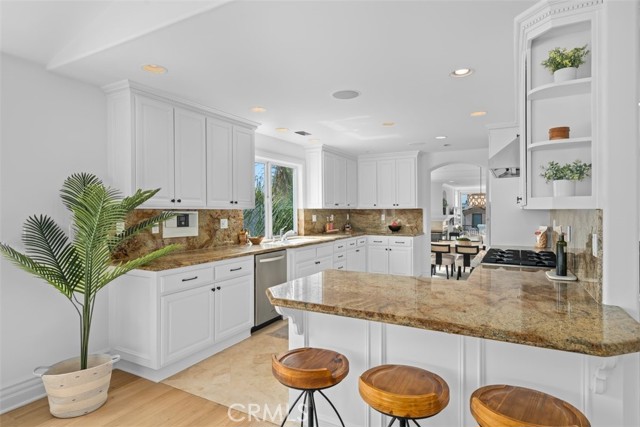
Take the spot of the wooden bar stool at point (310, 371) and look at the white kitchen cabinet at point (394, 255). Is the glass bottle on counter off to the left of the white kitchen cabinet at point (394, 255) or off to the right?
right

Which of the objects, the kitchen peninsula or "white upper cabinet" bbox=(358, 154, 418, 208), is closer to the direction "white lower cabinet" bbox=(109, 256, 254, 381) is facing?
the kitchen peninsula

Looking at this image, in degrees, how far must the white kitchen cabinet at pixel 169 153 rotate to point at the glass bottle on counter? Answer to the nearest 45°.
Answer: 0° — it already faces it

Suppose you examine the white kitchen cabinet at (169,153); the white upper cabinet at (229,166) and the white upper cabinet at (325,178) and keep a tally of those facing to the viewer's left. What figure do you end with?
0

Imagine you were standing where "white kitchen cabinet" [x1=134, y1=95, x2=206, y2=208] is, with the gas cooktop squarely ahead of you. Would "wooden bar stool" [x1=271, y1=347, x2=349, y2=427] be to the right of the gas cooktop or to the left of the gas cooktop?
right

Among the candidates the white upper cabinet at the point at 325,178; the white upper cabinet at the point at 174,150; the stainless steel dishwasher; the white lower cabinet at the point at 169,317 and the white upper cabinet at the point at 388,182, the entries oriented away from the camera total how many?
0

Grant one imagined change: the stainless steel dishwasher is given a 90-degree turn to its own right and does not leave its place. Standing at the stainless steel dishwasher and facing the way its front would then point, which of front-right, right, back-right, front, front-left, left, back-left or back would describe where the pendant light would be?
back

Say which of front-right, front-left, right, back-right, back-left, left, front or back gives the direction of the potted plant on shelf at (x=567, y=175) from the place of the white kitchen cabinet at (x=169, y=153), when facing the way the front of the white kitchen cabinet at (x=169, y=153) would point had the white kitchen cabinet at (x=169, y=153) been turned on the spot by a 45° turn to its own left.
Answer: front-right

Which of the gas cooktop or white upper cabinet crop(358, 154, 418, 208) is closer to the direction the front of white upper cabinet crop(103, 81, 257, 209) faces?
the gas cooktop

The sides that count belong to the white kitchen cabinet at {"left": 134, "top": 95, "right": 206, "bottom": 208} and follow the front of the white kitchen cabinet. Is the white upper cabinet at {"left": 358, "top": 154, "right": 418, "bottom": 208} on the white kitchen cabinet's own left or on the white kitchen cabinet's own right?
on the white kitchen cabinet's own left

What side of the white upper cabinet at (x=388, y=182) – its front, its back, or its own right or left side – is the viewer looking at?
front

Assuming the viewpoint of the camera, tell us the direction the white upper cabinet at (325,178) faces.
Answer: facing the viewer and to the right of the viewer

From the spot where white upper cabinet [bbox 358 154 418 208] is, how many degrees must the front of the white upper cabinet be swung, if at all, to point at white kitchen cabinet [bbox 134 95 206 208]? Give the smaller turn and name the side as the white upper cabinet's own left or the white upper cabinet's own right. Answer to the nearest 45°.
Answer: approximately 45° to the white upper cabinet's own right

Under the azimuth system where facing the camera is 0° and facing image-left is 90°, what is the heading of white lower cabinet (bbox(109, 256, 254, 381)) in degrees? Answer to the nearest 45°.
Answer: approximately 315°
